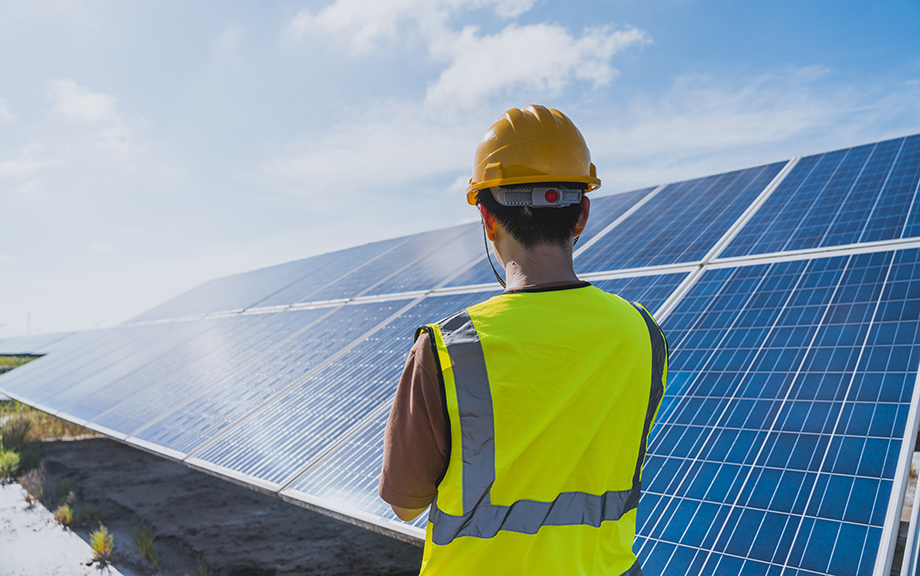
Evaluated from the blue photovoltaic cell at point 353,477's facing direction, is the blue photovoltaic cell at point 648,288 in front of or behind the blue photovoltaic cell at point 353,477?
behind

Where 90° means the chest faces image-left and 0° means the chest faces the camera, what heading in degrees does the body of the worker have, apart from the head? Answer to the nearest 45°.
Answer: approximately 135°

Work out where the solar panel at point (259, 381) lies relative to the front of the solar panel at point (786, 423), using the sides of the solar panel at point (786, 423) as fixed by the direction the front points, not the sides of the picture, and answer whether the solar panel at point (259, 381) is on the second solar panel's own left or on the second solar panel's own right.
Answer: on the second solar panel's own right

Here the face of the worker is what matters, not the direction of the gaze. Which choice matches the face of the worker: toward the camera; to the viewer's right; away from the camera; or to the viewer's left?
away from the camera

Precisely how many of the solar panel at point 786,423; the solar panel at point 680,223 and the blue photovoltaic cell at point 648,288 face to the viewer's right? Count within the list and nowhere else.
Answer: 0

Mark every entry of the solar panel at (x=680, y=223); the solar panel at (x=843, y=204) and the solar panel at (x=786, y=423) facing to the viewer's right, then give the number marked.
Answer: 0

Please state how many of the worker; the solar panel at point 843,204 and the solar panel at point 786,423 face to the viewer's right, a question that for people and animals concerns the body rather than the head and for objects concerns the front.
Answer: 0
